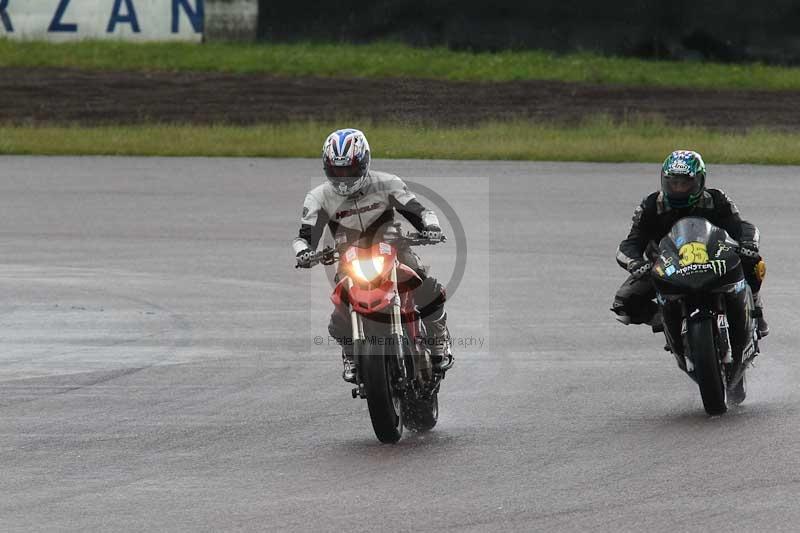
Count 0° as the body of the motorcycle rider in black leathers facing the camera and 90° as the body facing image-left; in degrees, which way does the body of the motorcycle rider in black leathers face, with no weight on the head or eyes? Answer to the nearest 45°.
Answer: approximately 0°

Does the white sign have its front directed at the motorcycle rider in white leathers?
yes

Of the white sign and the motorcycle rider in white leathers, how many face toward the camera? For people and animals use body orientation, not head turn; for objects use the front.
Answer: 2

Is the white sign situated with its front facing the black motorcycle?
yes

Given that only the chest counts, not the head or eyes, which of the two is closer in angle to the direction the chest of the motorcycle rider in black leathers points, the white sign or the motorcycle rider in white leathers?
the motorcycle rider in white leathers

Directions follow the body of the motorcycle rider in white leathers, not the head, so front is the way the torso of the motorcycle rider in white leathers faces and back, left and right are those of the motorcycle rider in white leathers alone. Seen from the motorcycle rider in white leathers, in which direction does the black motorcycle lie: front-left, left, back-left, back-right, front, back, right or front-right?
left

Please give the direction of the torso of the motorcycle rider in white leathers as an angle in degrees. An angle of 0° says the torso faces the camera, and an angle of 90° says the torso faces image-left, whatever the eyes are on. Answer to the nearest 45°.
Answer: approximately 0°

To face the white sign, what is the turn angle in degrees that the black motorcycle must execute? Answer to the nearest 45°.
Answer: approximately 135° to its right

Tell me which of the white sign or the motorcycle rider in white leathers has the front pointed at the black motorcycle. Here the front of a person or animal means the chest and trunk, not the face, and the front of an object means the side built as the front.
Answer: the white sign

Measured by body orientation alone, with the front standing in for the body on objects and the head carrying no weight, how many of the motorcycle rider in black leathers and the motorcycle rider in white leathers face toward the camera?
2
